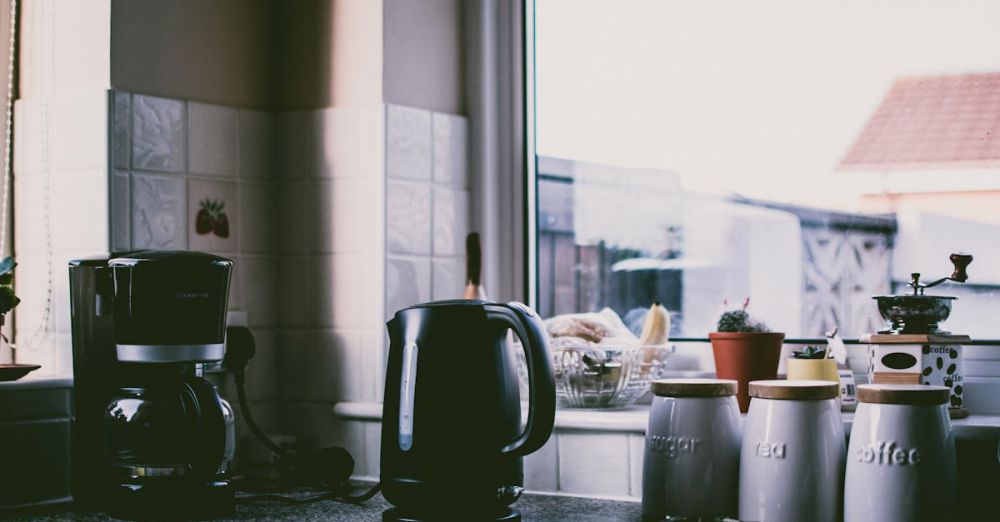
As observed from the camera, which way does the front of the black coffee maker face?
facing the viewer and to the right of the viewer

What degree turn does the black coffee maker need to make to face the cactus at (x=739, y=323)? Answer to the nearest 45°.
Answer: approximately 45° to its left

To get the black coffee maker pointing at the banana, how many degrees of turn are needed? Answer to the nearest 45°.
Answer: approximately 45° to its left

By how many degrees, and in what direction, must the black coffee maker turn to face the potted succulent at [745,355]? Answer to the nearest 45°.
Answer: approximately 45° to its left
